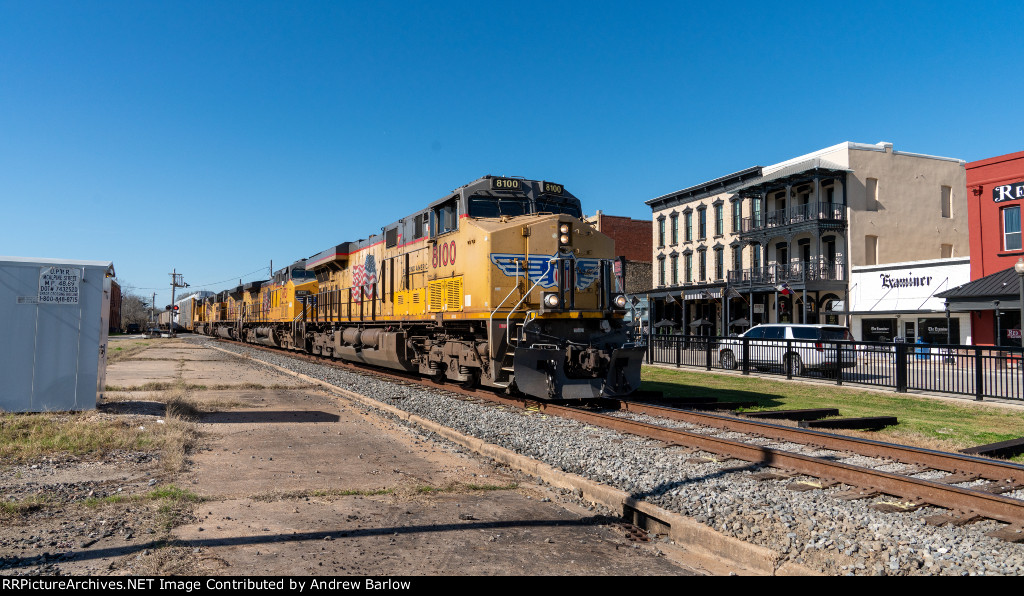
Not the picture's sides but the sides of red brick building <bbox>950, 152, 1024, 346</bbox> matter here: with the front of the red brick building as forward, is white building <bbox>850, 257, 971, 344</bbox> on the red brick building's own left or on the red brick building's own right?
on the red brick building's own right

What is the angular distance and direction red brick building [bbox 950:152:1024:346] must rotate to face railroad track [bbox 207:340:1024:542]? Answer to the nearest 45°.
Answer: approximately 45° to its left

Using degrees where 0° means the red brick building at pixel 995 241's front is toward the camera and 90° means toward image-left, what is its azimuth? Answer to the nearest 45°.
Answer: approximately 45°

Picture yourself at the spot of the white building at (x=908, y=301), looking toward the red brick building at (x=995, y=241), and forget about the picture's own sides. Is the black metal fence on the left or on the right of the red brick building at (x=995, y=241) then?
right
